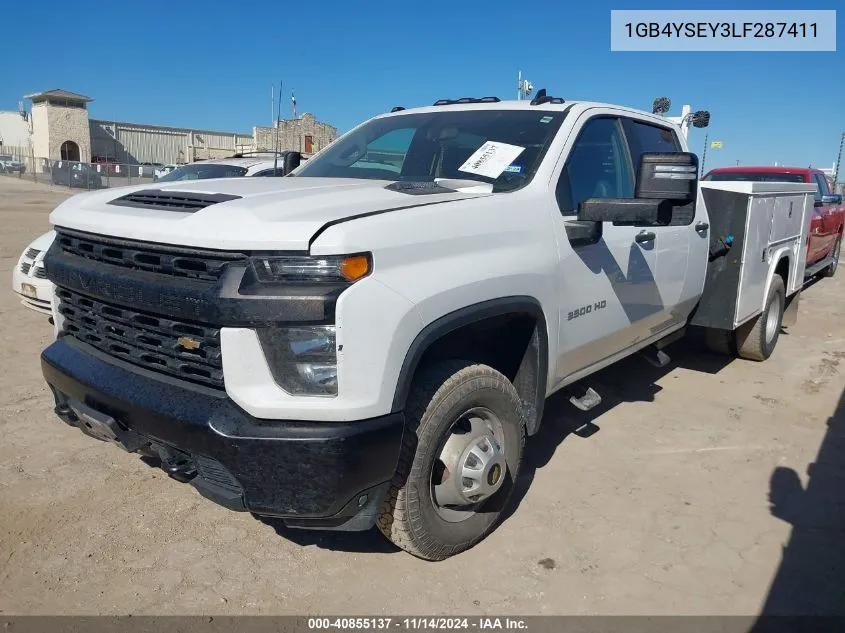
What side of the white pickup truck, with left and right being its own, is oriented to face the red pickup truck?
back

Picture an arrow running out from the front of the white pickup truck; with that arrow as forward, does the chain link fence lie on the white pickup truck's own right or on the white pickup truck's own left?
on the white pickup truck's own right

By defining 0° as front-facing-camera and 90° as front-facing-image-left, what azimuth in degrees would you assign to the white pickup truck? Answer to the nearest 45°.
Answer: approximately 45°
